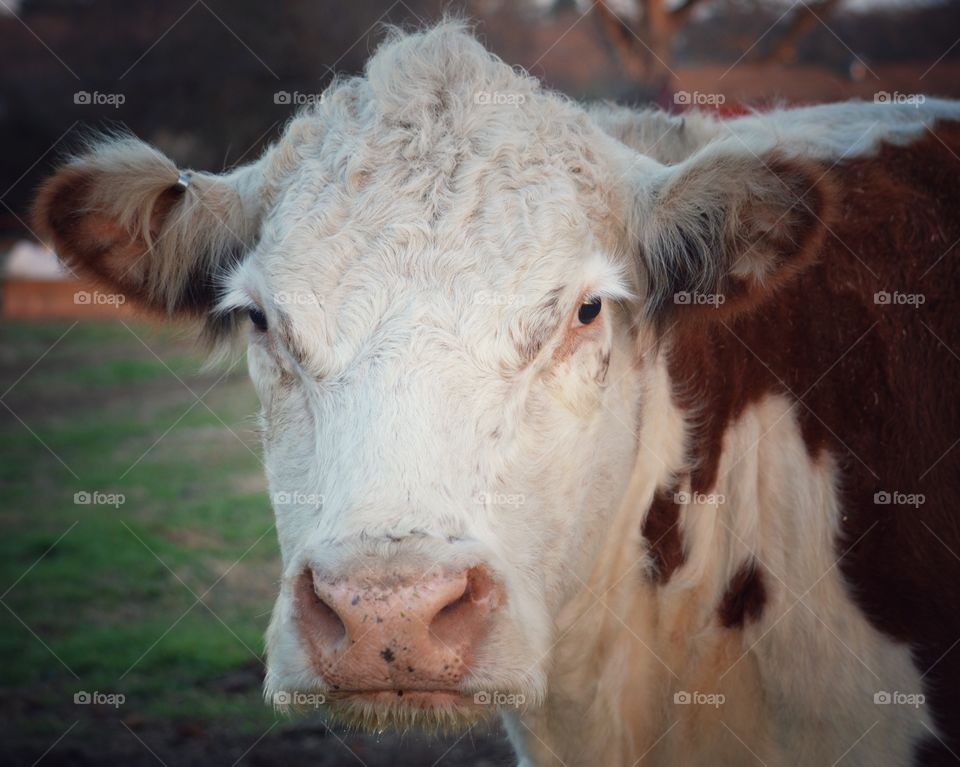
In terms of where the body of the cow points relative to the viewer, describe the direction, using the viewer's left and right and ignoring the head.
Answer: facing the viewer and to the left of the viewer
